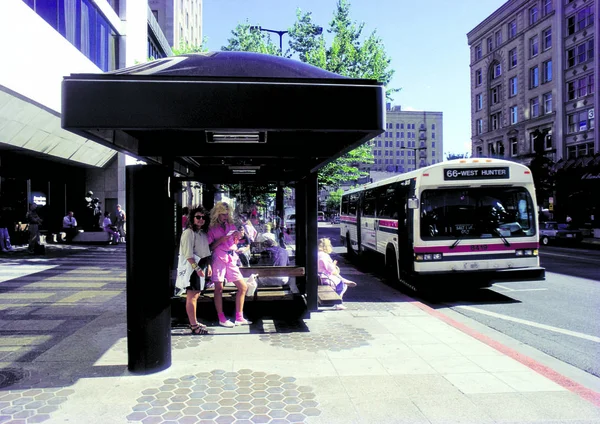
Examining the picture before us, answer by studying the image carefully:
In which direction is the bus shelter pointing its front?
to the viewer's right

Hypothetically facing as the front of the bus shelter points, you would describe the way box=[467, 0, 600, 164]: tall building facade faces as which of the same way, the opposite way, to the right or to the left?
the opposite way

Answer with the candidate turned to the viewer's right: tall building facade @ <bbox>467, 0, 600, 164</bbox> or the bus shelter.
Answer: the bus shelter

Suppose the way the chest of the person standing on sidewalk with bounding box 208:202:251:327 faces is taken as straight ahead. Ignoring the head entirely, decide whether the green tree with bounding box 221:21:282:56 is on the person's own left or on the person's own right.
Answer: on the person's own left

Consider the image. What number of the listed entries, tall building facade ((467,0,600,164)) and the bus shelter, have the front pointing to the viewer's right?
1
